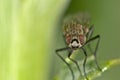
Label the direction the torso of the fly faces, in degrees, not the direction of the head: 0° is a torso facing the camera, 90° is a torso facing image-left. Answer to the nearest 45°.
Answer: approximately 0°
